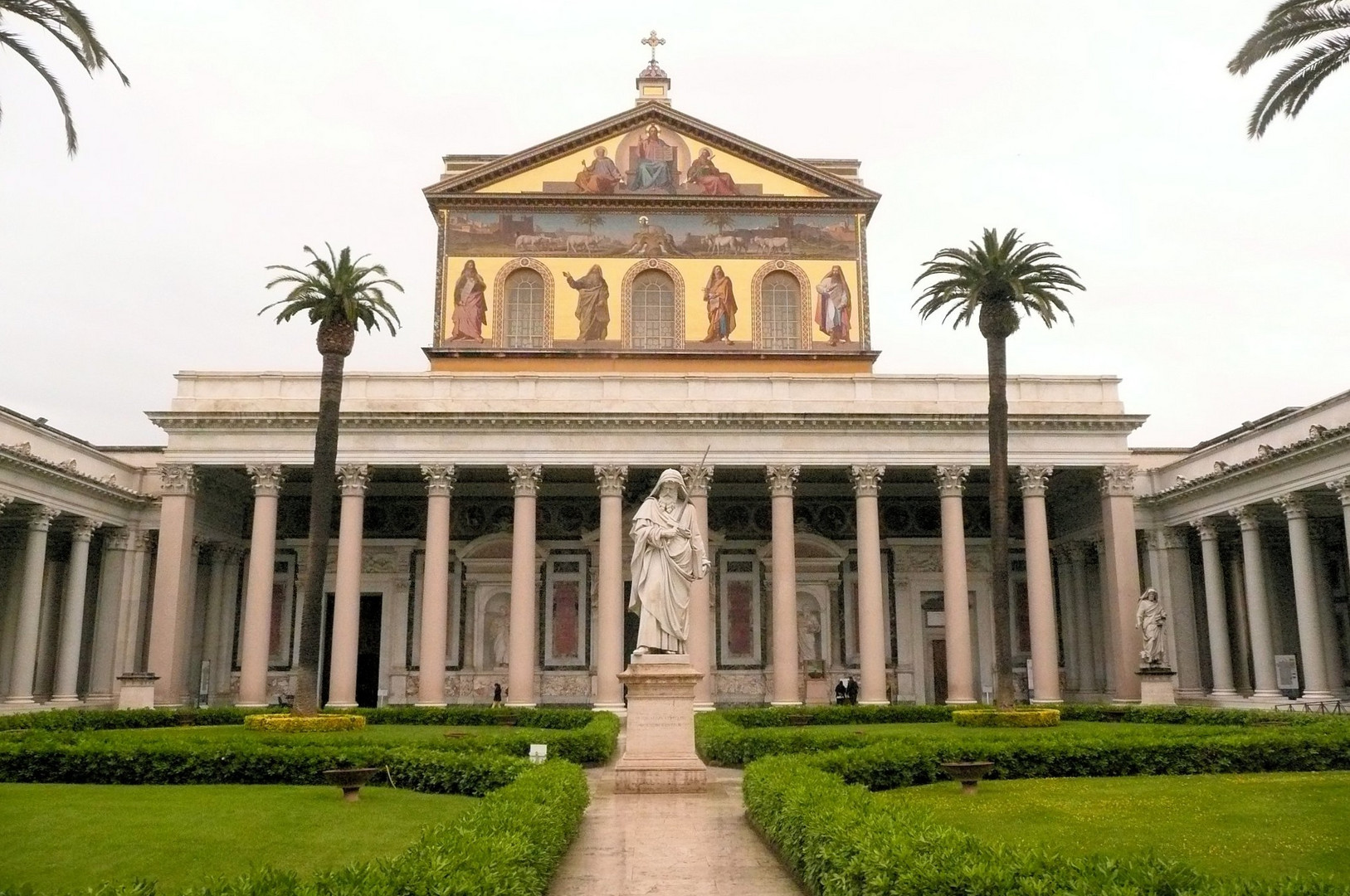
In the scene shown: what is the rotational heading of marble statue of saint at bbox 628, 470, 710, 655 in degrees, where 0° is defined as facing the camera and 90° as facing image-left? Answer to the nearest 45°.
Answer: approximately 0°

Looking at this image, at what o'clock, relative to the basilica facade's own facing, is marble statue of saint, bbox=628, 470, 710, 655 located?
The marble statue of saint is roughly at 12 o'clock from the basilica facade.

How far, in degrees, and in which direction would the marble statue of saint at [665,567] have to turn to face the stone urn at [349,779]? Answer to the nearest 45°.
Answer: approximately 90° to its right

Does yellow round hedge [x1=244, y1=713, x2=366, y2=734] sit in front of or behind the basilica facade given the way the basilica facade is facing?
in front

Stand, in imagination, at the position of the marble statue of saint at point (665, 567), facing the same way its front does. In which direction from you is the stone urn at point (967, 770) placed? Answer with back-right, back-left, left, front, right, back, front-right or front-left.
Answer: left

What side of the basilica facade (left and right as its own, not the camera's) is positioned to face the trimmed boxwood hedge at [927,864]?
front

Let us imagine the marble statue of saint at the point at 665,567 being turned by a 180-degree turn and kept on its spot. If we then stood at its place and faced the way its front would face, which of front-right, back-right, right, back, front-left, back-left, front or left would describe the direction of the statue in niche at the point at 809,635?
front

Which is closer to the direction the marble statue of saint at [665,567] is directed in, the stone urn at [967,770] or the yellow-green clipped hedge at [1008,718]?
the stone urn

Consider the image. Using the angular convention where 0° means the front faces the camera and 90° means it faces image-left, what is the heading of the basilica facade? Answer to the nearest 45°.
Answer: approximately 0°

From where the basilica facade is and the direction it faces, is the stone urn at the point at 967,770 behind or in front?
in front

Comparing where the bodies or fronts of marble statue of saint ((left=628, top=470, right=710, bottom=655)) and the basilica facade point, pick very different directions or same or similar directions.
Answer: same or similar directions

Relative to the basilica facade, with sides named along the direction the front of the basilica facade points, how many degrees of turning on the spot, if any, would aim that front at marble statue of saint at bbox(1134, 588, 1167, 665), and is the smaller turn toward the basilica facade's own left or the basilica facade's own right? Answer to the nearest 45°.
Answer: approximately 90° to the basilica facade's own left

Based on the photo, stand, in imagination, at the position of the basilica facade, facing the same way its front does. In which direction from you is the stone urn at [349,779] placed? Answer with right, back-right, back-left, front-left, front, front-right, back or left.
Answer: front

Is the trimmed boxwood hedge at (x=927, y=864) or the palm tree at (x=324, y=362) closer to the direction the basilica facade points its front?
the trimmed boxwood hedge

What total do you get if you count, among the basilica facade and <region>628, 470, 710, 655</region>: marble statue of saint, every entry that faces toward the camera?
2
